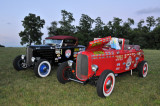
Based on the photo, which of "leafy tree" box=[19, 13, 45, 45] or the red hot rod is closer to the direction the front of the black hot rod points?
the red hot rod

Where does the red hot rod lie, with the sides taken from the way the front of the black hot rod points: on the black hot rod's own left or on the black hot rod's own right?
on the black hot rod's own left

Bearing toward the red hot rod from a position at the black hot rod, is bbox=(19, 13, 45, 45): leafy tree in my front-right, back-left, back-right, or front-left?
back-left

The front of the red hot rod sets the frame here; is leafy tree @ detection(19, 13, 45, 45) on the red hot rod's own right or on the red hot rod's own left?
on the red hot rod's own right

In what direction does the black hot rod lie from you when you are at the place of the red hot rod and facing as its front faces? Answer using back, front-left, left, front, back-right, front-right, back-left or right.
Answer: right

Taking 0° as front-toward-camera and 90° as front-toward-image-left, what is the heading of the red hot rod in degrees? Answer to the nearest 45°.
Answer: approximately 45°

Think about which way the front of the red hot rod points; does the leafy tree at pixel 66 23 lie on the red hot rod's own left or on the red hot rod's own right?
on the red hot rod's own right

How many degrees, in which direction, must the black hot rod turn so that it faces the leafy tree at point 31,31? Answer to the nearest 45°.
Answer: approximately 135° to its right
